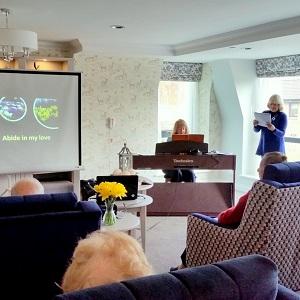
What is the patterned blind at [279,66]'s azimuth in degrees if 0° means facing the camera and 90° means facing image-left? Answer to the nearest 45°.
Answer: approximately 45°

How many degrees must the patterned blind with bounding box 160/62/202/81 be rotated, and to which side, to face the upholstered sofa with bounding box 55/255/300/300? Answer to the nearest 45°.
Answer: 0° — it already faces it

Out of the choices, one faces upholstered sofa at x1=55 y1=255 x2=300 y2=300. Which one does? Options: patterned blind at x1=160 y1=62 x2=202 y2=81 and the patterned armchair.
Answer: the patterned blind

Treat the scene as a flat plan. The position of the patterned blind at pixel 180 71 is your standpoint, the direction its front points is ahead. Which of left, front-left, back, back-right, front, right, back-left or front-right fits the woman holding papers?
front-left

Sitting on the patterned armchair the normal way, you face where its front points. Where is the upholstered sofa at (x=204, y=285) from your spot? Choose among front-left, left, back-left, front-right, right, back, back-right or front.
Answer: back-left

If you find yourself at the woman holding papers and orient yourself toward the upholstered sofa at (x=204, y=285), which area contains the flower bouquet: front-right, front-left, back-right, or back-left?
front-right

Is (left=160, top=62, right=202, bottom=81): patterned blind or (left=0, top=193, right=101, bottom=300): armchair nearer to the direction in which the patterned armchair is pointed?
the patterned blind

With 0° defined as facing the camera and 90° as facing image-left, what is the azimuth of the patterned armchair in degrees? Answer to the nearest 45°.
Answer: approximately 135°

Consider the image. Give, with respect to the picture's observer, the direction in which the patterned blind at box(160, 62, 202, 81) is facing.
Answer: facing the viewer

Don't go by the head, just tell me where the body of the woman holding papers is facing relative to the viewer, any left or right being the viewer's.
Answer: facing the viewer and to the left of the viewer

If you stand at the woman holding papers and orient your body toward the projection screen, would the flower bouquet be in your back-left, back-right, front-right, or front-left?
front-left

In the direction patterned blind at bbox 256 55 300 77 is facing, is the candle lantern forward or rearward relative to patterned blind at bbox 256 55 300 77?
forward

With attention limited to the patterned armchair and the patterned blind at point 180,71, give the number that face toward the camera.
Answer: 1

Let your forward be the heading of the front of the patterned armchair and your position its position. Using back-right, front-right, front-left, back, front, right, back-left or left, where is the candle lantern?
front

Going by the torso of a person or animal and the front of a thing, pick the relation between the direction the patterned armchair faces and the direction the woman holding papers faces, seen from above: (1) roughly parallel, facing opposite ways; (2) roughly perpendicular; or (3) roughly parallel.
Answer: roughly perpendicular

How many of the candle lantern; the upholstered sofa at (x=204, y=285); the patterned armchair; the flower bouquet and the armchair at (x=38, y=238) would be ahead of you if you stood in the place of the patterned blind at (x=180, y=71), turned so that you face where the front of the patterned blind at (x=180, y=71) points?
5

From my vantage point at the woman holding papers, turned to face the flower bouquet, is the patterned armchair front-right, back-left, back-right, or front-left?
front-left

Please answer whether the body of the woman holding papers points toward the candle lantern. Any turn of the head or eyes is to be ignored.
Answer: yes

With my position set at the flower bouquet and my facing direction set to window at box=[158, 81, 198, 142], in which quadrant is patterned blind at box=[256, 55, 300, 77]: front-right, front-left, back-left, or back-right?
front-right

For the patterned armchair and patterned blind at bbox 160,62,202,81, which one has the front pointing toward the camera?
the patterned blind

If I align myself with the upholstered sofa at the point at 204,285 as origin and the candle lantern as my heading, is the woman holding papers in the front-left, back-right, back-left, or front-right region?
front-right
